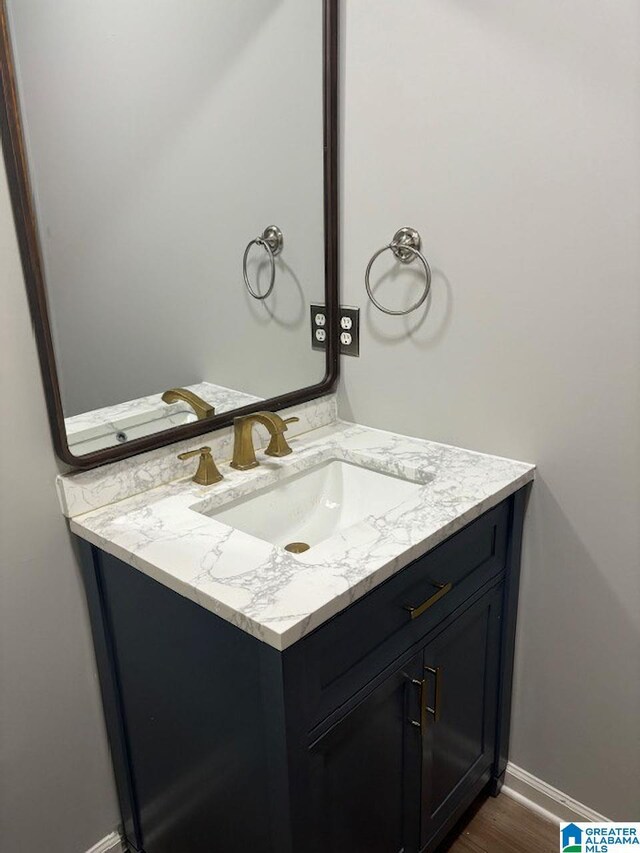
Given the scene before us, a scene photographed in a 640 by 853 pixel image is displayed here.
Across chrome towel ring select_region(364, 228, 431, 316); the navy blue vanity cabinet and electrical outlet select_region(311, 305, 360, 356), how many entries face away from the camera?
0

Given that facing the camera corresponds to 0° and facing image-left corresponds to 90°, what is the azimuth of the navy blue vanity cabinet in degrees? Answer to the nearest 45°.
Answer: approximately 315°

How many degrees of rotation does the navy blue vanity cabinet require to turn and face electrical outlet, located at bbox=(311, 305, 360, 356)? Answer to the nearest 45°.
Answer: approximately 135° to its left

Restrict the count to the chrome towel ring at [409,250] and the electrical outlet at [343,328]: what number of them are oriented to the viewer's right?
0

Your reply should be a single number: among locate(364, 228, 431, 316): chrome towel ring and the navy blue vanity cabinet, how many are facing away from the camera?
0

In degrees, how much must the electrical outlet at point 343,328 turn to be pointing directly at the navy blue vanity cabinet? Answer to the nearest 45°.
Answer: approximately 45° to its left
